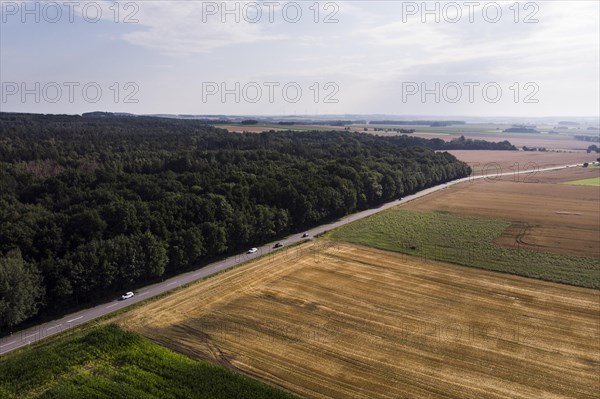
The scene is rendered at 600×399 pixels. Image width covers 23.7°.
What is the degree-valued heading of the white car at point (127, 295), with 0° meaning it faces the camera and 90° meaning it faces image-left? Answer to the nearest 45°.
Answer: approximately 45°
